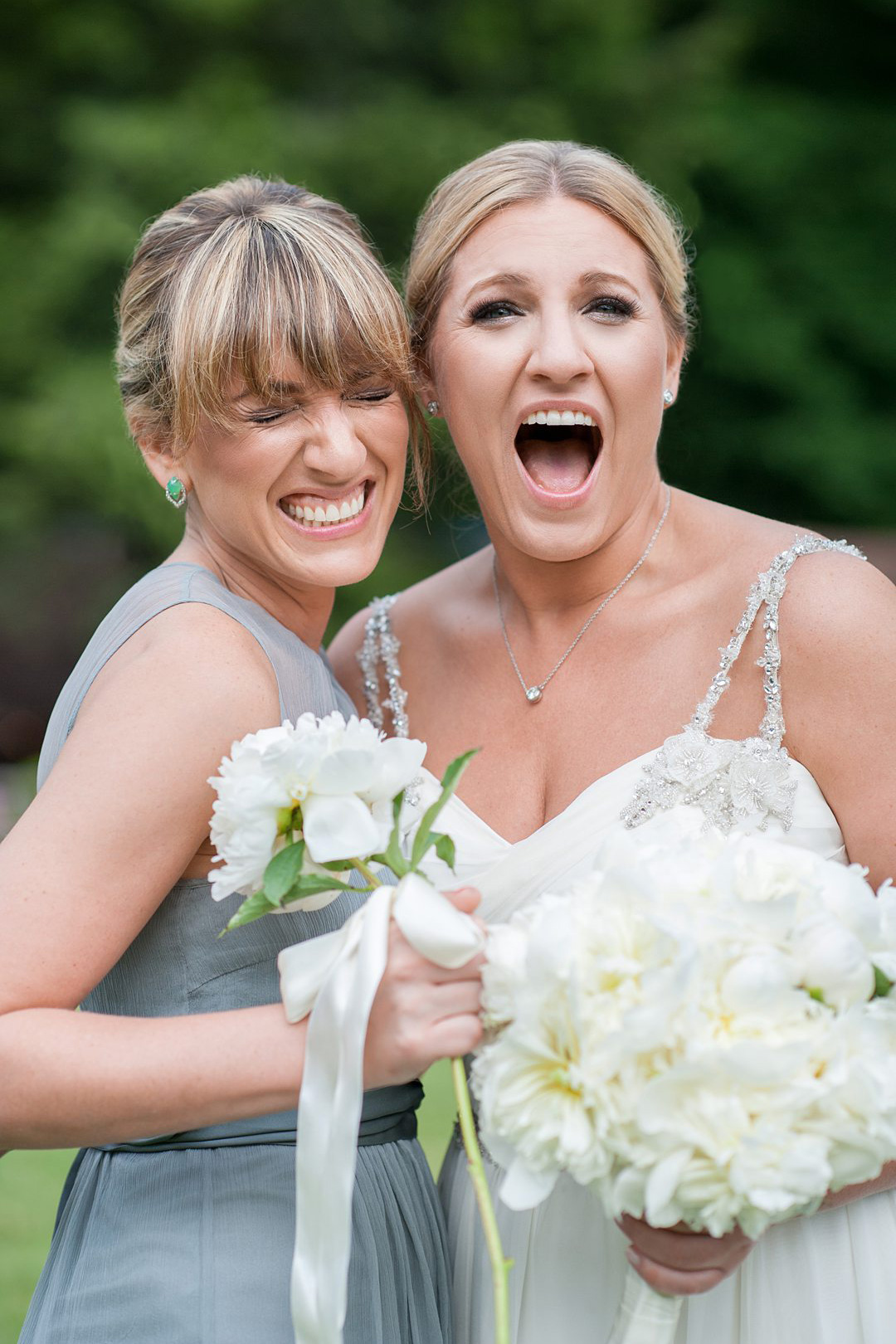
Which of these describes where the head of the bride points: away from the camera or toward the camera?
toward the camera

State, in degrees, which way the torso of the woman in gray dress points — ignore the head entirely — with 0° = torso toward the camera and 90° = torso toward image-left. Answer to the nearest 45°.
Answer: approximately 315°

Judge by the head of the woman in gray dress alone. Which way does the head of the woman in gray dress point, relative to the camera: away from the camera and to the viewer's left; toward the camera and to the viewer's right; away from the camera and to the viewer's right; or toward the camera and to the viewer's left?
toward the camera and to the viewer's right
